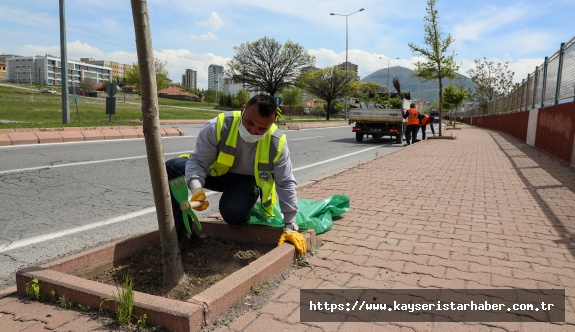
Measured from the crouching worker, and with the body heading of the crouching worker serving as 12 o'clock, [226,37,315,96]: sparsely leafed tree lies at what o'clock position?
The sparsely leafed tree is roughly at 6 o'clock from the crouching worker.

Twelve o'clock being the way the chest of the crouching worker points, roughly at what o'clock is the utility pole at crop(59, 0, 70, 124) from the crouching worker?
The utility pole is roughly at 5 o'clock from the crouching worker.

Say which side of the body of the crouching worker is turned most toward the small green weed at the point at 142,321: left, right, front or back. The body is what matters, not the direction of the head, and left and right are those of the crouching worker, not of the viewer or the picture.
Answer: front

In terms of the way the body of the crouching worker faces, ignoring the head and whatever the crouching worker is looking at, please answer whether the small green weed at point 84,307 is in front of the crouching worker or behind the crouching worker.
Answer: in front

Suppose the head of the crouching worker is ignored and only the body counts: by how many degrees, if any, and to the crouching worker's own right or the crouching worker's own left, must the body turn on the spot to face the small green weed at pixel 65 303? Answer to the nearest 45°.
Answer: approximately 45° to the crouching worker's own right

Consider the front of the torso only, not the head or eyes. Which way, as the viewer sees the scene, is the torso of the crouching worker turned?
toward the camera

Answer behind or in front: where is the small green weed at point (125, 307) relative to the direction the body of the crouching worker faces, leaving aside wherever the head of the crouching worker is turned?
in front

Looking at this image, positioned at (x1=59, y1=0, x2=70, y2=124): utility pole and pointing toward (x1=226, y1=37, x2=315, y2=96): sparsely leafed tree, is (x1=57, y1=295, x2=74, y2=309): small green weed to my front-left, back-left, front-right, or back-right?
back-right

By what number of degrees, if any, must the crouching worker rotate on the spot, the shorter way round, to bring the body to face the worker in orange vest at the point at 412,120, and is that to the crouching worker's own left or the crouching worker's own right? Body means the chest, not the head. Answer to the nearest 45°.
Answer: approximately 135° to the crouching worker's own left
